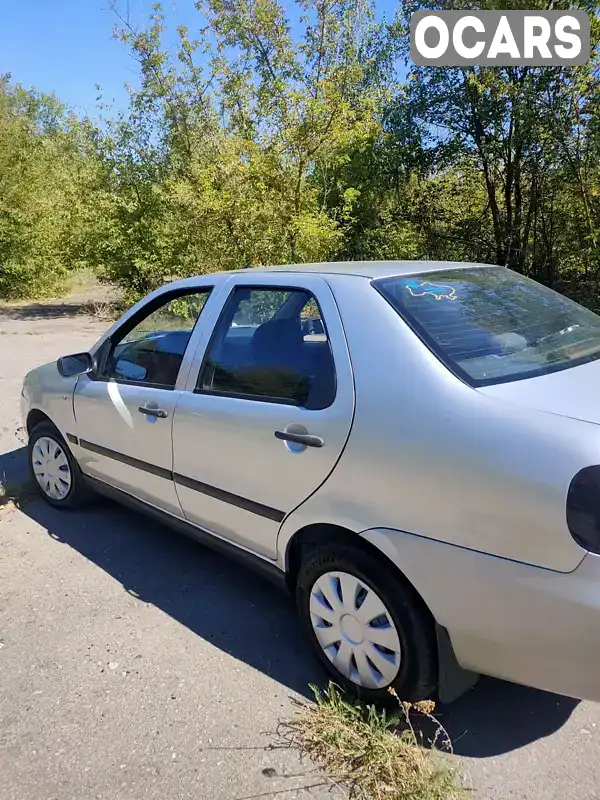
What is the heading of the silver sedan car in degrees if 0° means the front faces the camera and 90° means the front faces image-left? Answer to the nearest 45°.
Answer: approximately 135°
